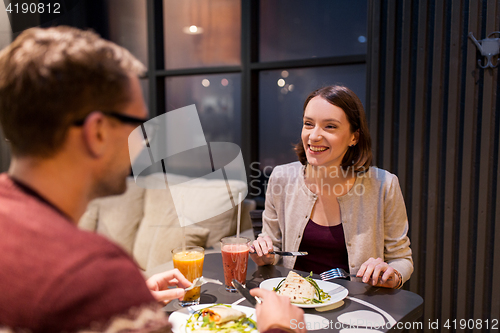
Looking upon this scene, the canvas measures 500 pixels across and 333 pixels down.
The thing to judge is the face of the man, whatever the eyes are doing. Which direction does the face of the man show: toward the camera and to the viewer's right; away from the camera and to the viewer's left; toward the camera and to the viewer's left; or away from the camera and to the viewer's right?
away from the camera and to the viewer's right

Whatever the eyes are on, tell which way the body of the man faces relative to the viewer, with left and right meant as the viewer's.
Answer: facing away from the viewer and to the right of the viewer

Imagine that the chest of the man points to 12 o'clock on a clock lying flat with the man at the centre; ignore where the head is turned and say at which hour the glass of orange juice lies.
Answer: The glass of orange juice is roughly at 11 o'clock from the man.

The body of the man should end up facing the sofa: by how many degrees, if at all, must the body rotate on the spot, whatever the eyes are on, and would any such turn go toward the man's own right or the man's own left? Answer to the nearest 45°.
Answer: approximately 45° to the man's own left

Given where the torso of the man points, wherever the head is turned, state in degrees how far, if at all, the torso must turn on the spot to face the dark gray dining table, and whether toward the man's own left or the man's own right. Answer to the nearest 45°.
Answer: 0° — they already face it

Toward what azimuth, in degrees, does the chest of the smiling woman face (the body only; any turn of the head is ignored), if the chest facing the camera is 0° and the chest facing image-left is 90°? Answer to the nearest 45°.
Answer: approximately 45°

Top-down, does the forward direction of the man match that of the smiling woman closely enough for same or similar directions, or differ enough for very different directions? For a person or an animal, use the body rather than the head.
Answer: very different directions

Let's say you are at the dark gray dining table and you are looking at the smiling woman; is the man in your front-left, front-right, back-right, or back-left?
back-left

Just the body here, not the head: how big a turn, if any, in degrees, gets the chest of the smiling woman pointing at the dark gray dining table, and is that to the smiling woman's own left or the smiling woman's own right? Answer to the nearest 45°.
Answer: approximately 45° to the smiling woman's own left
